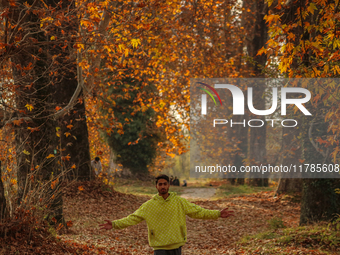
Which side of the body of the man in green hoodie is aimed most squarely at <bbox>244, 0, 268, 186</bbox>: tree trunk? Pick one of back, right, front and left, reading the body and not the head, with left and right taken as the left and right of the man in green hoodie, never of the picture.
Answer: back

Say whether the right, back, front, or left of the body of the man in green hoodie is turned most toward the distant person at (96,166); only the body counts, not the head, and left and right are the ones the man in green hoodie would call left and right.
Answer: back

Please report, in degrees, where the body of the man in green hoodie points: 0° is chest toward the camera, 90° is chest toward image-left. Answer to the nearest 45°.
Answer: approximately 0°
